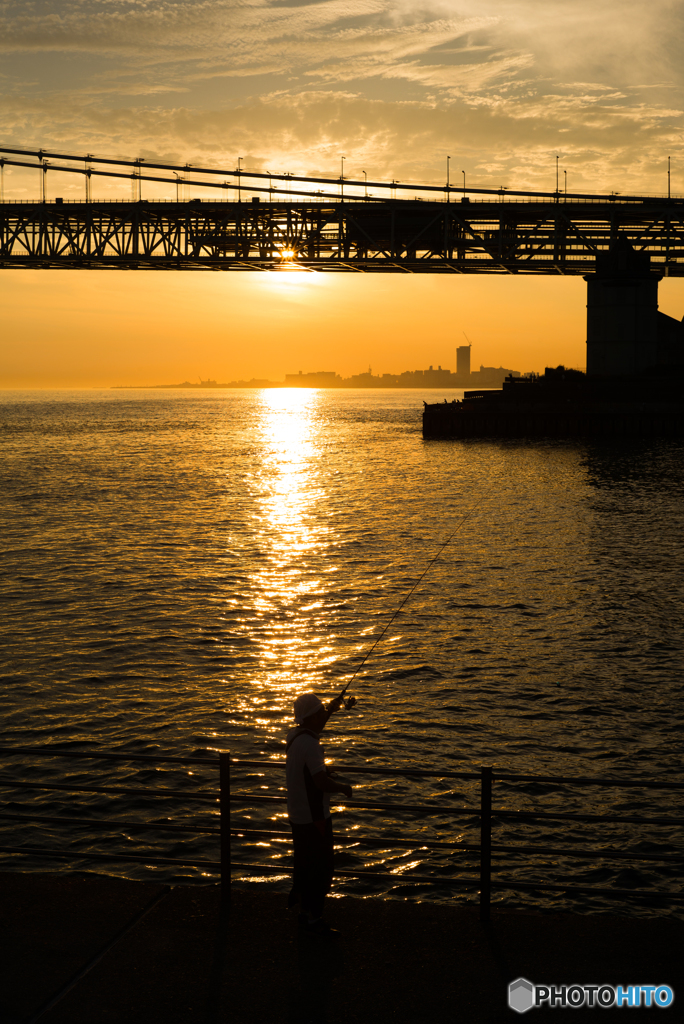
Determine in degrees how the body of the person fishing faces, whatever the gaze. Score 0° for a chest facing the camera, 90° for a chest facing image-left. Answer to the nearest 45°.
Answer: approximately 270°
